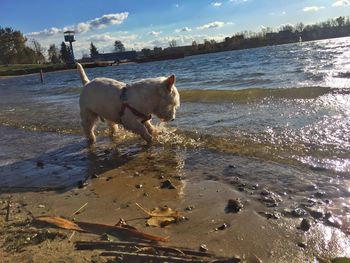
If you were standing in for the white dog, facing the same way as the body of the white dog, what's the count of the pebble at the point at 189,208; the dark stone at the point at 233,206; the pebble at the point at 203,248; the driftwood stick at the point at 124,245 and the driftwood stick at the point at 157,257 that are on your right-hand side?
5

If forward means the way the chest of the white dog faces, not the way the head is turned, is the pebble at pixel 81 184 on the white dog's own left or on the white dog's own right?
on the white dog's own right

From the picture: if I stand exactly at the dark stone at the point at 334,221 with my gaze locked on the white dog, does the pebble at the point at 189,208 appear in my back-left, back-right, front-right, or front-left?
front-left

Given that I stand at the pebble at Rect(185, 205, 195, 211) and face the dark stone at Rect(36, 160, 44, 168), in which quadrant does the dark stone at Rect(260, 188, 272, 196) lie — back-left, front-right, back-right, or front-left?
back-right

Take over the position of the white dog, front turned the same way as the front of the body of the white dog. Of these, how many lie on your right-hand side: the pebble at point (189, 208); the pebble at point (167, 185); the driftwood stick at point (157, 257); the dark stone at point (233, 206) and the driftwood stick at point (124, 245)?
5

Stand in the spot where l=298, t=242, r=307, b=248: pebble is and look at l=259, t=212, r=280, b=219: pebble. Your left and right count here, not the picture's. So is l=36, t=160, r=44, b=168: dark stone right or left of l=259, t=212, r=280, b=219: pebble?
left

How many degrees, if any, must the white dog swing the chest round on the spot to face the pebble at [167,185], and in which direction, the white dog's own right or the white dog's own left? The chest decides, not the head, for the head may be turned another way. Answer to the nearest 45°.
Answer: approximately 90° to the white dog's own right

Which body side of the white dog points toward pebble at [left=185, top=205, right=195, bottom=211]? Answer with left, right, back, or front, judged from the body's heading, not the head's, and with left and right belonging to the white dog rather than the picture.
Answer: right

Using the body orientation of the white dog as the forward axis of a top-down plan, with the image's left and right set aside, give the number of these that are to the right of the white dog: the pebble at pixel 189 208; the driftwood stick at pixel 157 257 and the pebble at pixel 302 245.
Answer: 3

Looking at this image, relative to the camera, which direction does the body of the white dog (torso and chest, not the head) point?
to the viewer's right

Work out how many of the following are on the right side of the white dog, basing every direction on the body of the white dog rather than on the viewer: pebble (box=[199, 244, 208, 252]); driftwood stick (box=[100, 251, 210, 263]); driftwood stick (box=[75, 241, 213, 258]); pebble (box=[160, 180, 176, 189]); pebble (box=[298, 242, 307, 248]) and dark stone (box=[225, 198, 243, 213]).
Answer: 6

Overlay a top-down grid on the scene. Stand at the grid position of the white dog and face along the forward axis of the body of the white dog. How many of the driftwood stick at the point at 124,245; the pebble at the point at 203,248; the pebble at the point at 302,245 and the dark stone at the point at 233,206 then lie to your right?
4

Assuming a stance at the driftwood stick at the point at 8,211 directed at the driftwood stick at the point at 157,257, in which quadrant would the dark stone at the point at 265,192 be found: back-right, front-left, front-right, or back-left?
front-left

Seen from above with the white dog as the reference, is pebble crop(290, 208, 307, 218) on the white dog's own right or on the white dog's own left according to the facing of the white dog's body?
on the white dog's own right
